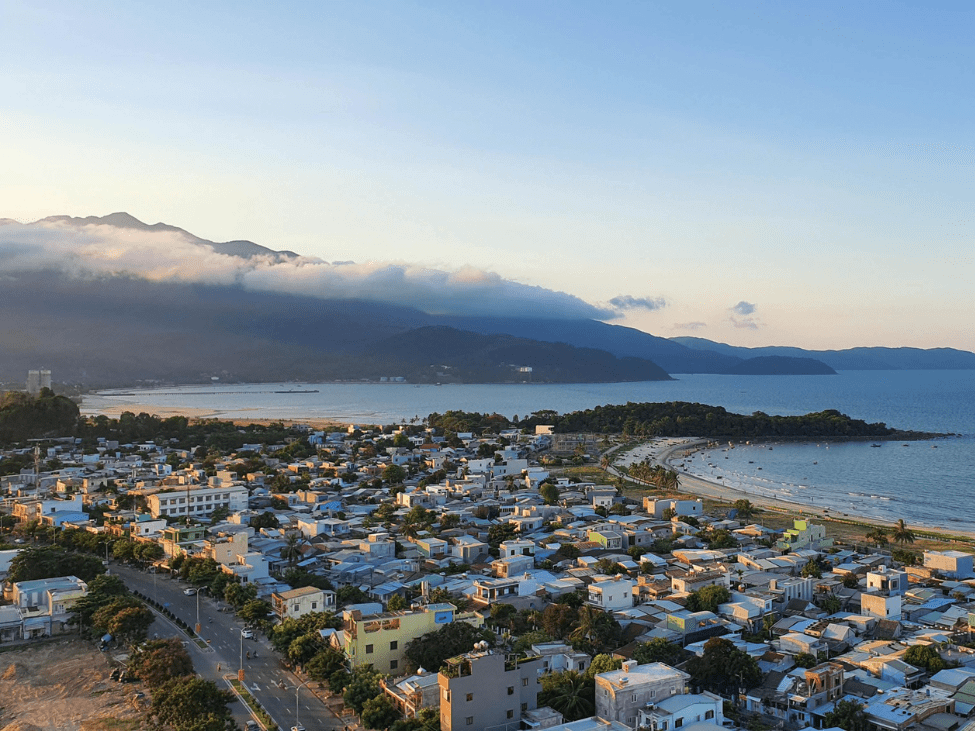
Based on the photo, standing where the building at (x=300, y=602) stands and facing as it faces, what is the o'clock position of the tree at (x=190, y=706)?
The tree is roughly at 11 o'clock from the building.

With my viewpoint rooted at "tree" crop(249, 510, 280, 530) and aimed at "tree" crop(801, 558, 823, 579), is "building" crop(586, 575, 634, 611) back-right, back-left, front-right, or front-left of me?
front-right

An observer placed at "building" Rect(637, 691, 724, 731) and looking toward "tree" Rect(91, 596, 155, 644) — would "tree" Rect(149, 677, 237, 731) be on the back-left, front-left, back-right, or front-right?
front-left

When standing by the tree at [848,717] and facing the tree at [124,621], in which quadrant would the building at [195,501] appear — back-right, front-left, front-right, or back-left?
front-right

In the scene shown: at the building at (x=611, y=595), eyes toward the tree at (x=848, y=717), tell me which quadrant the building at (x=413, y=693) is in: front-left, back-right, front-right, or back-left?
front-right

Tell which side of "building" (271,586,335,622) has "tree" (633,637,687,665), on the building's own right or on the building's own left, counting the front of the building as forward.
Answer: on the building's own left

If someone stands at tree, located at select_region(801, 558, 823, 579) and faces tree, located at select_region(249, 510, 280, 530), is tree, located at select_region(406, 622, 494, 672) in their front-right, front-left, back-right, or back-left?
front-left

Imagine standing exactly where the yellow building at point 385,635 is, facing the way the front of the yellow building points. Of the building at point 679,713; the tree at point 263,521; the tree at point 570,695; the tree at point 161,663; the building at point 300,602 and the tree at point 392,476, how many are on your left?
2

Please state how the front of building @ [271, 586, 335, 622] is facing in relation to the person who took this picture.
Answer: facing the viewer and to the left of the viewer

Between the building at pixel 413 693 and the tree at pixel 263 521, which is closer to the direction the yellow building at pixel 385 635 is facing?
the building

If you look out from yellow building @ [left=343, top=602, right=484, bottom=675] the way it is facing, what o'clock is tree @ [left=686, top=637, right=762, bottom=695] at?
The tree is roughly at 8 o'clock from the yellow building.

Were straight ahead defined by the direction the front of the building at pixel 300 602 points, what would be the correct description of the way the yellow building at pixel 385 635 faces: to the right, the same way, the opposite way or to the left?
the same way

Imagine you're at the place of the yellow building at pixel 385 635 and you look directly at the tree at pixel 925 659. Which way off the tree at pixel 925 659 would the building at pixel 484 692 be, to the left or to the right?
right
